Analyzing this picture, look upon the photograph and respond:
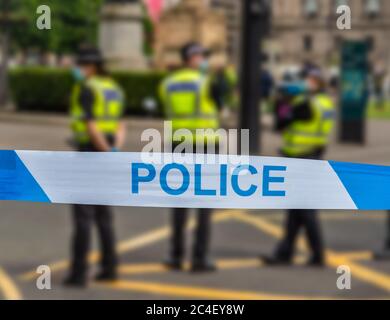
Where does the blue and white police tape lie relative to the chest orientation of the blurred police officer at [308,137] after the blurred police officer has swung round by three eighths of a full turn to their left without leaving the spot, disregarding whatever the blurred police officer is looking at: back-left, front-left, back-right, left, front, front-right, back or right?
front-right

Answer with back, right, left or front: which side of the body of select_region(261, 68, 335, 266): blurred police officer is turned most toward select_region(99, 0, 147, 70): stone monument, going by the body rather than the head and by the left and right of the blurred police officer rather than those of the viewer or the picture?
right

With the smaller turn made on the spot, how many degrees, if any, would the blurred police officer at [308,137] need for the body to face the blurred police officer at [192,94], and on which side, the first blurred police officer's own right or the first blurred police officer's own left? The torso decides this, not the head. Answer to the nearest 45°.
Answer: approximately 45° to the first blurred police officer's own left

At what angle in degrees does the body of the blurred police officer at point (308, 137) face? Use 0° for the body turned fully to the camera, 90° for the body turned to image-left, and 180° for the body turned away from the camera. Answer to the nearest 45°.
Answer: approximately 90°

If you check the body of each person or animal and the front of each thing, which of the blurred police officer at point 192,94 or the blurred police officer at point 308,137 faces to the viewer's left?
the blurred police officer at point 308,137

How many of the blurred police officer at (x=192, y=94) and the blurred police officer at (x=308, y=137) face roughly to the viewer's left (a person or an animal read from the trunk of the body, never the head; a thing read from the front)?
1
